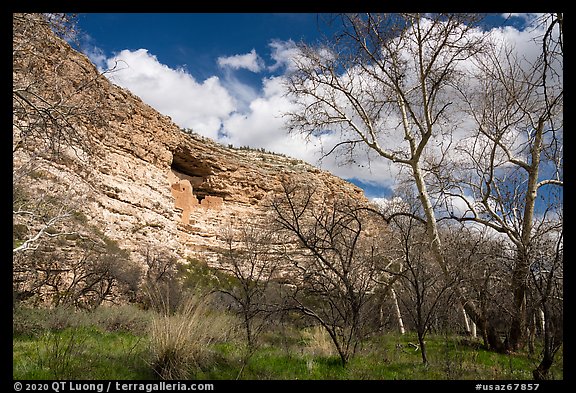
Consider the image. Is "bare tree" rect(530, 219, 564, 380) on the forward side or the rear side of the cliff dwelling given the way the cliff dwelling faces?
on the forward side

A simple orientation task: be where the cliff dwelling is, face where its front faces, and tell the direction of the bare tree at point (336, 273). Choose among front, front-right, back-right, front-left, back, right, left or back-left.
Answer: front-right

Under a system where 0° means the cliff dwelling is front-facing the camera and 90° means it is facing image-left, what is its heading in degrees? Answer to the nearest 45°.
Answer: approximately 315°

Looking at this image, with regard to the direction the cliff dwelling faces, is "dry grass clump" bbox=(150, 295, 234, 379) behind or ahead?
ahead

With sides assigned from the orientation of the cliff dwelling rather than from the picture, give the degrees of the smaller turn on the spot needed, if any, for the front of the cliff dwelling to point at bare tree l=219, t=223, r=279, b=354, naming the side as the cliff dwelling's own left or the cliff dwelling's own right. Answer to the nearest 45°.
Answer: approximately 45° to the cliff dwelling's own right
